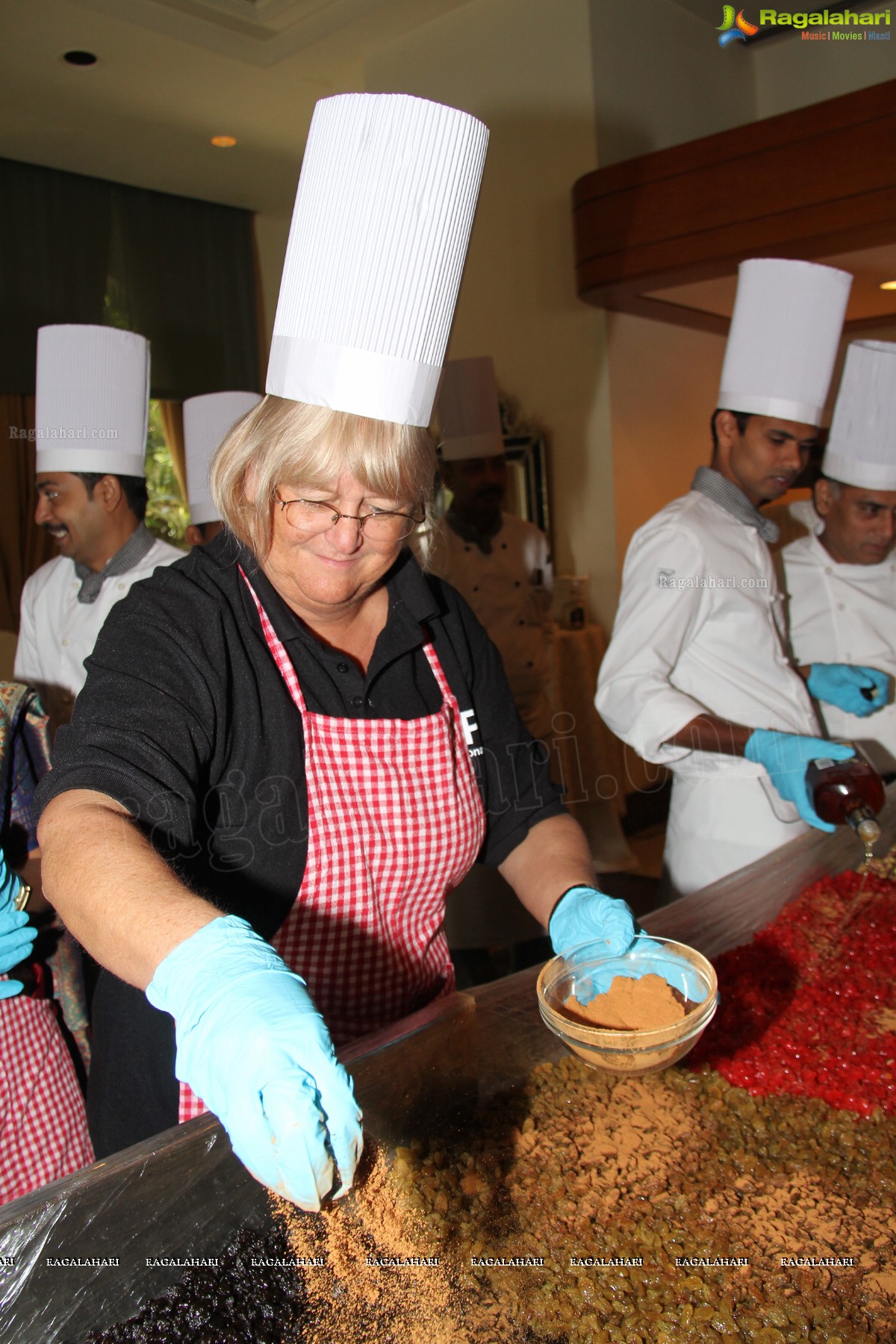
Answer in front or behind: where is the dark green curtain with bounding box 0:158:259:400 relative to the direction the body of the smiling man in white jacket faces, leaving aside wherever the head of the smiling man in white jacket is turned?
behind

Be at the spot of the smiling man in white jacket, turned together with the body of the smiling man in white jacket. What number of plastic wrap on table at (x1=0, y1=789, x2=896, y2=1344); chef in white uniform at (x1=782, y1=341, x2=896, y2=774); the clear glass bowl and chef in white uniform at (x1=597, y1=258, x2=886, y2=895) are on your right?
0

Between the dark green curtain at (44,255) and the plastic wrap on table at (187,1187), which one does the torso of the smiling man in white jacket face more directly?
the plastic wrap on table

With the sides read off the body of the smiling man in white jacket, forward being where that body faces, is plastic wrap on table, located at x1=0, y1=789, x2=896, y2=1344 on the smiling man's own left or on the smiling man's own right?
on the smiling man's own left

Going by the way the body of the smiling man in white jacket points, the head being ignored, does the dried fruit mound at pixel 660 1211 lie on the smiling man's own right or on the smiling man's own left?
on the smiling man's own left

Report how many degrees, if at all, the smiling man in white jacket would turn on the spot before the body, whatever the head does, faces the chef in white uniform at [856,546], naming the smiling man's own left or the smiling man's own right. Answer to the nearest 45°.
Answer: approximately 135° to the smiling man's own left

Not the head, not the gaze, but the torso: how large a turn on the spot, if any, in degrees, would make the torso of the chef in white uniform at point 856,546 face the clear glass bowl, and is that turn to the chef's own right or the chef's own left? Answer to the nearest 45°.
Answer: approximately 45° to the chef's own right

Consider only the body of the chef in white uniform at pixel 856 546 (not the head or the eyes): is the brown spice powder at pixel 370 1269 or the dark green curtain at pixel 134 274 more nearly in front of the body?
the brown spice powder

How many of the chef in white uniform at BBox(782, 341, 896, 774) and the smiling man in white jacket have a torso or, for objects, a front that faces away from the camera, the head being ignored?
0

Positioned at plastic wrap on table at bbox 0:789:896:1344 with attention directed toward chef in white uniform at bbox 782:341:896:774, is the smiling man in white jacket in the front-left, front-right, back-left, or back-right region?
front-left

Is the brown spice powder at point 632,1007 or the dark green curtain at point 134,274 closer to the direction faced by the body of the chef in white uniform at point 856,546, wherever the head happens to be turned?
the brown spice powder

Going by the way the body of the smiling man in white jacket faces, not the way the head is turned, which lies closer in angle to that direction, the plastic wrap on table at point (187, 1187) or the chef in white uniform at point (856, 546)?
the plastic wrap on table

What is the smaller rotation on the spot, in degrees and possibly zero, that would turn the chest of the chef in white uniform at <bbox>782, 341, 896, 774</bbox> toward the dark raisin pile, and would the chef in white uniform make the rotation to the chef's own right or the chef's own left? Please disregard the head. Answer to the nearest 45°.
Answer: approximately 45° to the chef's own right

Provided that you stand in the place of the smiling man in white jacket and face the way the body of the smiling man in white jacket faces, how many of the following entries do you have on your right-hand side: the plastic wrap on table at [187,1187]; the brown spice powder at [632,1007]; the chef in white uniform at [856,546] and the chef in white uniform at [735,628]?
0

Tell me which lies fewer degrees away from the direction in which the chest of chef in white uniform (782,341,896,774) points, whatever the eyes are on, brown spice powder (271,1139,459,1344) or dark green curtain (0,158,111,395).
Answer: the brown spice powder

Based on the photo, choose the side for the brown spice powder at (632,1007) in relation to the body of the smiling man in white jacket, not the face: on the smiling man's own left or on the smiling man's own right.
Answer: on the smiling man's own left

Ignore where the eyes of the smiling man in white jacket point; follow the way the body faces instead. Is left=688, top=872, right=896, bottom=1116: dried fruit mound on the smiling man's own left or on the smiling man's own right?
on the smiling man's own left

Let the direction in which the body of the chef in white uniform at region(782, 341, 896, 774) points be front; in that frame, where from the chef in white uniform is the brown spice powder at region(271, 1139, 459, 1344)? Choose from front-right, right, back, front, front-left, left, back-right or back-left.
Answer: front-right
